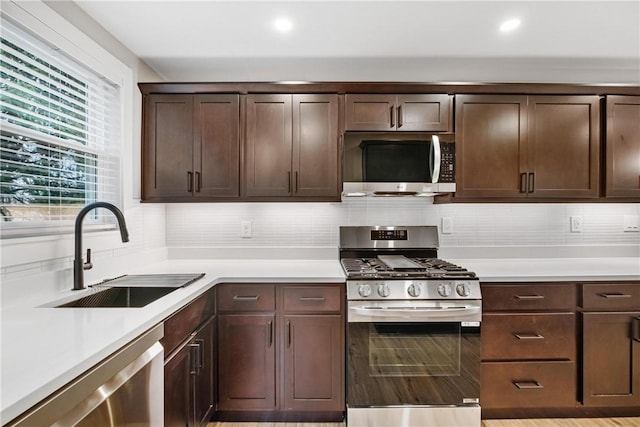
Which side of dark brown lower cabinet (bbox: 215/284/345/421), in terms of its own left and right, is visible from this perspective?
front

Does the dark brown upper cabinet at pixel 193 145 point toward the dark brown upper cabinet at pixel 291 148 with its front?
no

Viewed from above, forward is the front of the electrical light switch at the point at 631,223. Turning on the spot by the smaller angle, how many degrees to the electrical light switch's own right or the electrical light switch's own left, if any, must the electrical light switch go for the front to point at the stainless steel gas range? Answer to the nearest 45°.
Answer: approximately 45° to the electrical light switch's own right

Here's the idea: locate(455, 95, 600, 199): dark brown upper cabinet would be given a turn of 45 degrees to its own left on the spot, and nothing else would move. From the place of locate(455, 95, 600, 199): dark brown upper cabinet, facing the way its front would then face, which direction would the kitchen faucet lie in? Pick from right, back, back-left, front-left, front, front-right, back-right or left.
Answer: right

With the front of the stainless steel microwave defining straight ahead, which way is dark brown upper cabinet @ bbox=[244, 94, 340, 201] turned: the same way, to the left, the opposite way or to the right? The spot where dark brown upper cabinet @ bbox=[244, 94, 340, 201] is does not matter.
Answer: the same way

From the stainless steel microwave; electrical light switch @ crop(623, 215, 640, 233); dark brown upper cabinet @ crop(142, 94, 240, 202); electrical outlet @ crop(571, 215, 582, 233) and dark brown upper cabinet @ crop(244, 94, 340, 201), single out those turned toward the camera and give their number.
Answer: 5

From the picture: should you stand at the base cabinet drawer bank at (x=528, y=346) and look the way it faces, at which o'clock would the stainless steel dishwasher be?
The stainless steel dishwasher is roughly at 1 o'clock from the base cabinet drawer bank.

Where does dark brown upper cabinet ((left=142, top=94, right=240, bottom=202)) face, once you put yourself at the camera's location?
facing the viewer

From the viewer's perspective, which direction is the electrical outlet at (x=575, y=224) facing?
toward the camera

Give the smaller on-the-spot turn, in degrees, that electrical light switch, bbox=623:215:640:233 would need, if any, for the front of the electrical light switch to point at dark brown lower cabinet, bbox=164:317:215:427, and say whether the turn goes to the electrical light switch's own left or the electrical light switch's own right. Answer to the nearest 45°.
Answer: approximately 45° to the electrical light switch's own right

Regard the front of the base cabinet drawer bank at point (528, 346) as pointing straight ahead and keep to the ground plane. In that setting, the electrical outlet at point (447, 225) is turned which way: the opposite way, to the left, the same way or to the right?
the same way

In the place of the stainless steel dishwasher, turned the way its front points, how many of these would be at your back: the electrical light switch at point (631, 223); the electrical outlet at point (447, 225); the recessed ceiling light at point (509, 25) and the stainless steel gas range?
0

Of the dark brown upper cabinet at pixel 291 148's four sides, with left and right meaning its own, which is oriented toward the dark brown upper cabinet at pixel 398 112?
left

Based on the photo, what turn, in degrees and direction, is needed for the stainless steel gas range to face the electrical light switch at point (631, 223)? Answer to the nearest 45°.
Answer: approximately 135° to its left

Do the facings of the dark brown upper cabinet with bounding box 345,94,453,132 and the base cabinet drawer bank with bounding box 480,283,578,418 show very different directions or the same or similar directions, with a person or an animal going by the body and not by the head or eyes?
same or similar directions

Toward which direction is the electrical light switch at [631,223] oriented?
toward the camera

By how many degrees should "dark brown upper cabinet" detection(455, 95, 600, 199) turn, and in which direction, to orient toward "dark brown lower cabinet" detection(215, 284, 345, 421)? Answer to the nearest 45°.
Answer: approximately 45° to its right
